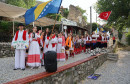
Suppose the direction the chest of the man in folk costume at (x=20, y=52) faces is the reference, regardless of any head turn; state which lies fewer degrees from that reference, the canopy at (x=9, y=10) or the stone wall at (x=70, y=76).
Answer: the stone wall

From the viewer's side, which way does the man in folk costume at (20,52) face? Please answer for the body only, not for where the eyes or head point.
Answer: toward the camera

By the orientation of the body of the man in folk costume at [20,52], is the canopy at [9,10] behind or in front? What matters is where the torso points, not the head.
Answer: behind

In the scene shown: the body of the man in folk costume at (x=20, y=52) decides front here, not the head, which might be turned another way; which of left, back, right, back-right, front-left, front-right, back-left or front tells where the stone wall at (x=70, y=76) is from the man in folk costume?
left
